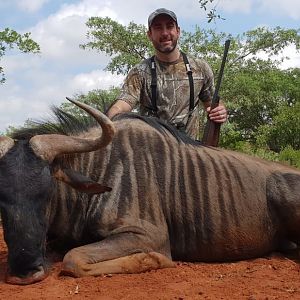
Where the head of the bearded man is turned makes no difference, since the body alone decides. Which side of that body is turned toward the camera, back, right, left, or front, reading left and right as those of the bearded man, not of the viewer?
front

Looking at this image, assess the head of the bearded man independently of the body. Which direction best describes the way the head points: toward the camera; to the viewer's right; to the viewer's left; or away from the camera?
toward the camera

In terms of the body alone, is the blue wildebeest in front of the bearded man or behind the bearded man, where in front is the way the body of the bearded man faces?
in front
